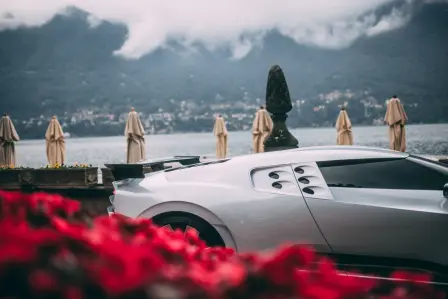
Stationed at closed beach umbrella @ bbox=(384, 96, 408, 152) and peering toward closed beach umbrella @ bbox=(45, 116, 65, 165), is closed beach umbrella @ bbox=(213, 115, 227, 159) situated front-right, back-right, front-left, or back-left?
front-right

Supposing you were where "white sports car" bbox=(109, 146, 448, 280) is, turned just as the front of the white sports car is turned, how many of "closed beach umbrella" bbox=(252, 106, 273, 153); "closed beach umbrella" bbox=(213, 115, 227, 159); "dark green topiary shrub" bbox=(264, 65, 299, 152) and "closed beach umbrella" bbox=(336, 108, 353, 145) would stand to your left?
4

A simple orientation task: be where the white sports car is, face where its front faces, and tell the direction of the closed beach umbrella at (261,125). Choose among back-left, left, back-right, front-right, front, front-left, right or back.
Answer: left

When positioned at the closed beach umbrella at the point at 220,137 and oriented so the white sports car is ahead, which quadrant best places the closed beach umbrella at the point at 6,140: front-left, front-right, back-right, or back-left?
front-right

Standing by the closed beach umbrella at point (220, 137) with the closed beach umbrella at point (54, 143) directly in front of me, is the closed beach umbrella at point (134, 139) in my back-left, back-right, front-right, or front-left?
front-left

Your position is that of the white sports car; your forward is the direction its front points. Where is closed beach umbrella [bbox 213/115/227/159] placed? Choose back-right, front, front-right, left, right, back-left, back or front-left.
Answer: left

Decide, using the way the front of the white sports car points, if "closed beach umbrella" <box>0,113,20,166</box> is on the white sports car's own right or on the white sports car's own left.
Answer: on the white sports car's own left

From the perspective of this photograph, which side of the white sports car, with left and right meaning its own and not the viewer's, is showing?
right

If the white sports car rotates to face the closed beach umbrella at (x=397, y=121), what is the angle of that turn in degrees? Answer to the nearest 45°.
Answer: approximately 90° to its left

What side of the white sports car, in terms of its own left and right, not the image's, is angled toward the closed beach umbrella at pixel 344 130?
left

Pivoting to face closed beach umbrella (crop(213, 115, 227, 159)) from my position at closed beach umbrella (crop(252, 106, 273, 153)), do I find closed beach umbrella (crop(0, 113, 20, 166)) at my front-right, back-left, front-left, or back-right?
front-left
